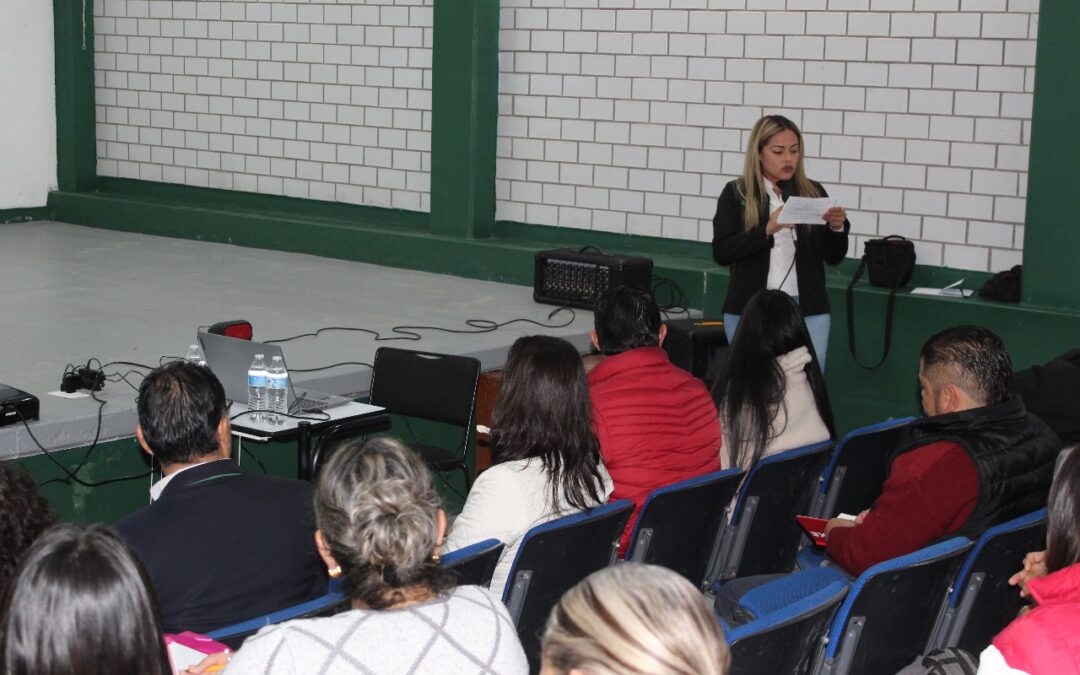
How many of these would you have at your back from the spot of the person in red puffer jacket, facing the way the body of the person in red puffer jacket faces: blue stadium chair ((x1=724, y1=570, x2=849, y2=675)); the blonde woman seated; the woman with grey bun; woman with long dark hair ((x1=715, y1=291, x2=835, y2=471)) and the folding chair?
3

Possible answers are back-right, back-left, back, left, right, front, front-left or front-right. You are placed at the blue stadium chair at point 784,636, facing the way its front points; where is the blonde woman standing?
front-right

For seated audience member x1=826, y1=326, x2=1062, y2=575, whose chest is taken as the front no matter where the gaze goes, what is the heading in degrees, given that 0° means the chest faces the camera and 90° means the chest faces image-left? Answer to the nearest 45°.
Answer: approximately 135°

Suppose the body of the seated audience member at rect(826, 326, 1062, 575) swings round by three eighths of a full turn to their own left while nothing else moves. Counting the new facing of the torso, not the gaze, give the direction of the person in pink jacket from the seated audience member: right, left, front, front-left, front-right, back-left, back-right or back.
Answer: front

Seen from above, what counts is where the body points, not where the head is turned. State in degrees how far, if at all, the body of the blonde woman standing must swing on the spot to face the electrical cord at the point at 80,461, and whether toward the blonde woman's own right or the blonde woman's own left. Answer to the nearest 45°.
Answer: approximately 90° to the blonde woman's own right

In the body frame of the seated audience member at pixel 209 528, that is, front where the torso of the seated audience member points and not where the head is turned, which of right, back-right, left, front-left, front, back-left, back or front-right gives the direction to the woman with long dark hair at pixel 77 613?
back

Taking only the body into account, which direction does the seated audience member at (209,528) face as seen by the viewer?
away from the camera

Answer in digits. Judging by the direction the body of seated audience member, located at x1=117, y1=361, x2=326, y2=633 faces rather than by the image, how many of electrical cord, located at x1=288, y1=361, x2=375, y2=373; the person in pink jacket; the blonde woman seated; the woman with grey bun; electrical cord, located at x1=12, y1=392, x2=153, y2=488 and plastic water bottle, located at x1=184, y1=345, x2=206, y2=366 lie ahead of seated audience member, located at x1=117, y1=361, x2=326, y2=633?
3

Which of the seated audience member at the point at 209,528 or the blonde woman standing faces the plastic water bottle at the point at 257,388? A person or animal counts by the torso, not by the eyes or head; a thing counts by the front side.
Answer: the seated audience member

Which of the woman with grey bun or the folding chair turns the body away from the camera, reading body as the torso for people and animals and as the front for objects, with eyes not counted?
the woman with grey bun

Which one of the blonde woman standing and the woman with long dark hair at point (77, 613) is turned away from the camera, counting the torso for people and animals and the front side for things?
the woman with long dark hair

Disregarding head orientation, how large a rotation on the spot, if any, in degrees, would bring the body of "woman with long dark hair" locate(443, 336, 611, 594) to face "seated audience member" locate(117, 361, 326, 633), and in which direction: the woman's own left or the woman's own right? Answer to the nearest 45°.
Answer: approximately 90° to the woman's own left

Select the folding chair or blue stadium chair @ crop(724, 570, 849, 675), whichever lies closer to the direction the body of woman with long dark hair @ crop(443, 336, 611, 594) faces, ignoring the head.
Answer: the folding chair

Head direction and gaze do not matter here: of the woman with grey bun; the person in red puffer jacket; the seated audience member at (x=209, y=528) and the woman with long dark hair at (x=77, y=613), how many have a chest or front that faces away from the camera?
4

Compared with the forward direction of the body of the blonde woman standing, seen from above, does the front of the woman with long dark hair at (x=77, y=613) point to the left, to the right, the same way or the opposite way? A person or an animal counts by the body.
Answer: the opposite way

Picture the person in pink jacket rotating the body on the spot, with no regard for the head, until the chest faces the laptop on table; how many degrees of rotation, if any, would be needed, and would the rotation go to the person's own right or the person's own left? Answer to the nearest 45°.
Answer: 0° — they already face it

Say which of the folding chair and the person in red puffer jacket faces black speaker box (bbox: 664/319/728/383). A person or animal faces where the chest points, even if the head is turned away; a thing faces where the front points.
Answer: the person in red puffer jacket

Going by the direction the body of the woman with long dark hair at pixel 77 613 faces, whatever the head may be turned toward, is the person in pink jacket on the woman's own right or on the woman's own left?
on the woman's own right

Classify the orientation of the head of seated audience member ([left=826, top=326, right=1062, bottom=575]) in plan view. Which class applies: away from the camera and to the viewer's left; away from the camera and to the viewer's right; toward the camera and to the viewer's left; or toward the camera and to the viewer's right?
away from the camera and to the viewer's left

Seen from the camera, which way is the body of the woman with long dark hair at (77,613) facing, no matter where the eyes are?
away from the camera
